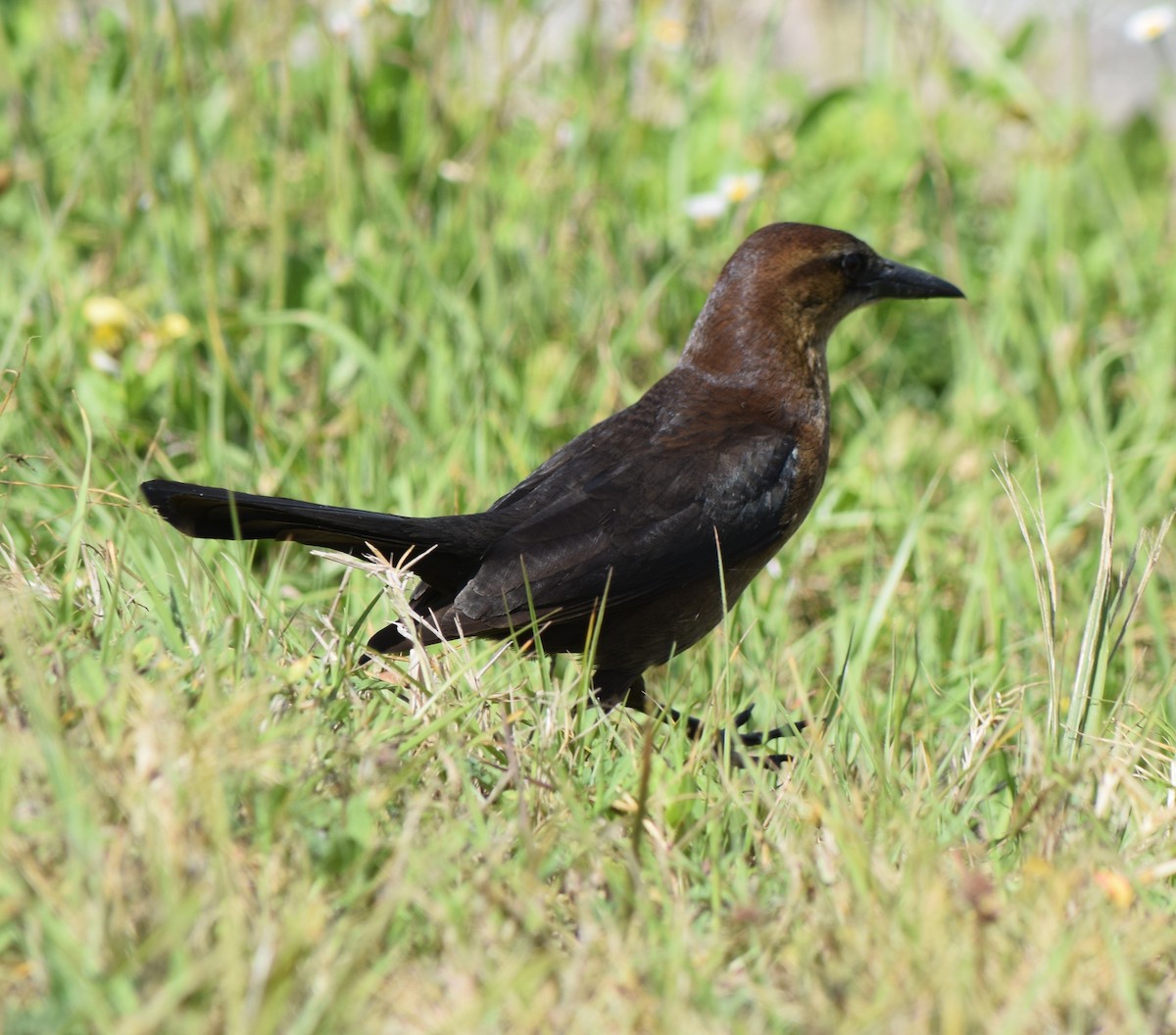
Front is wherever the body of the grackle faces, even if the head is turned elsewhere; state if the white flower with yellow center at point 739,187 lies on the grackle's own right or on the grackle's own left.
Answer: on the grackle's own left

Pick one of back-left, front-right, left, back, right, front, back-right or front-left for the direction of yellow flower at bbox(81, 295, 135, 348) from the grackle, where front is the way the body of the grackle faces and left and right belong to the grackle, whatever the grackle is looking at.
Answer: back-left

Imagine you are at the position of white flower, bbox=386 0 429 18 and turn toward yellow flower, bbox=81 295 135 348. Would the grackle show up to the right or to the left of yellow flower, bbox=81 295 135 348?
left

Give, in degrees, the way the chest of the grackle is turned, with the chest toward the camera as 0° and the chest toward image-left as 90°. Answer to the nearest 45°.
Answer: approximately 270°

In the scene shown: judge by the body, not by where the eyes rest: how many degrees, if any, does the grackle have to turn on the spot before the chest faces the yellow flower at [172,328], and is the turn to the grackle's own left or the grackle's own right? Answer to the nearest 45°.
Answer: approximately 135° to the grackle's own left

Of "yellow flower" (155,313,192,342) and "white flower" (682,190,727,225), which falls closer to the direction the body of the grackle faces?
the white flower

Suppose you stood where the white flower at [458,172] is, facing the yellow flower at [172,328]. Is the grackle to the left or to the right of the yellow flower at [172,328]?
left

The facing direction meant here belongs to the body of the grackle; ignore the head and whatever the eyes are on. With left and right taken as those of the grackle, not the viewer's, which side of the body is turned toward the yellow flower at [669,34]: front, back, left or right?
left

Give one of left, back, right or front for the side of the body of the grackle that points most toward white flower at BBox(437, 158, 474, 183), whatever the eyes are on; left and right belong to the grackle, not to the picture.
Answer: left
